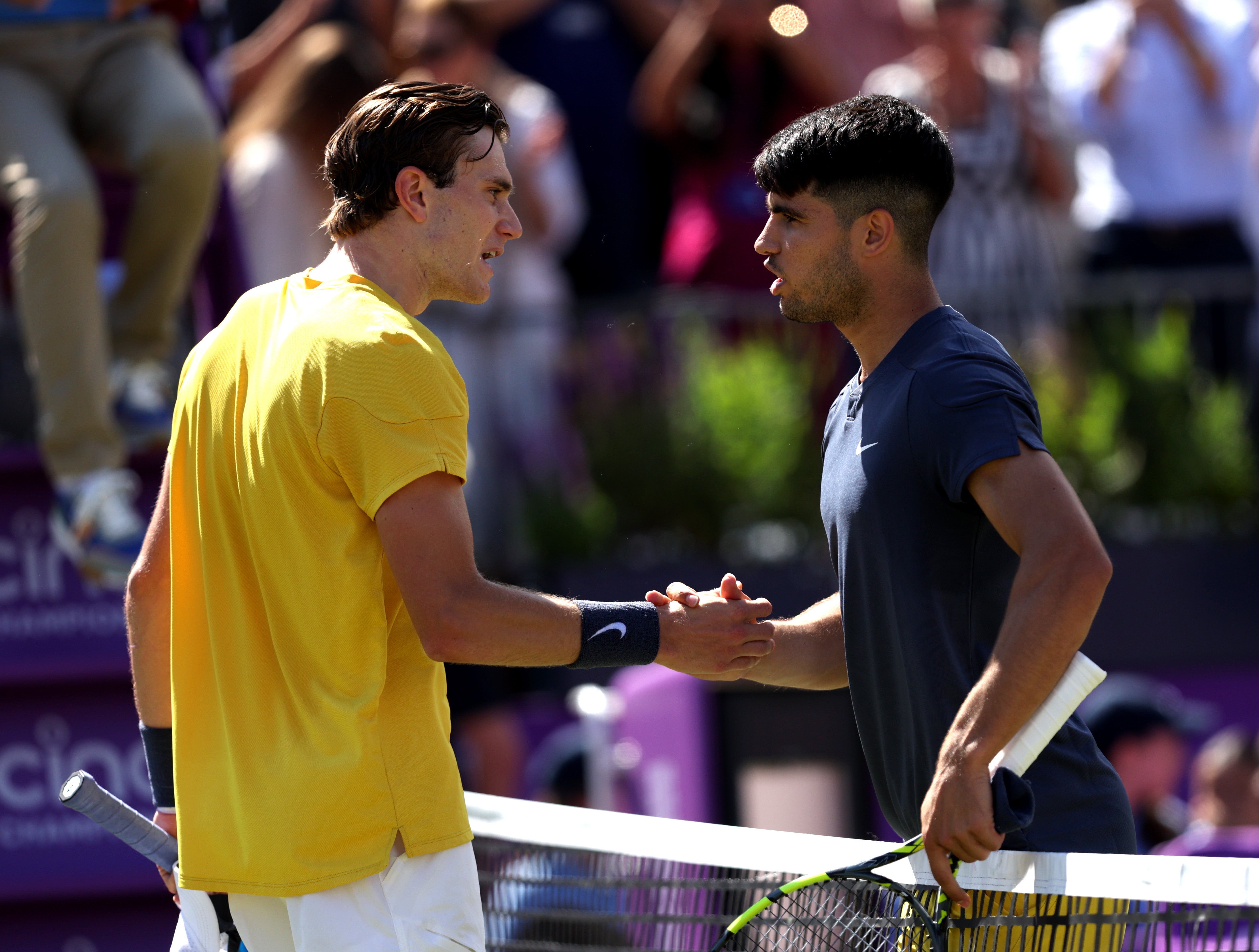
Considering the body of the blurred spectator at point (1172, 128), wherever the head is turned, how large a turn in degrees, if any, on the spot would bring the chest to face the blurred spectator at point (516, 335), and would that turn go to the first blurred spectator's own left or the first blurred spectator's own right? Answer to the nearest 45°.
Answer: approximately 45° to the first blurred spectator's own right

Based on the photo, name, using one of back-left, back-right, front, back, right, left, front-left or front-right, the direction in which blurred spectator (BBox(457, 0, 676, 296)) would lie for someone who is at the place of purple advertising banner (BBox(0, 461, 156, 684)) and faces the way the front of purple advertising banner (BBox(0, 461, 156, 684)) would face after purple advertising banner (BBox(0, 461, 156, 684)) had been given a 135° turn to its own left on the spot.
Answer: front

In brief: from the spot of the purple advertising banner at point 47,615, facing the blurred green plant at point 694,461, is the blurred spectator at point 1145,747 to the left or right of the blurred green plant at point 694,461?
right

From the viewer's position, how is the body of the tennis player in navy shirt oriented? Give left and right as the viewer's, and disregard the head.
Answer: facing to the left of the viewer

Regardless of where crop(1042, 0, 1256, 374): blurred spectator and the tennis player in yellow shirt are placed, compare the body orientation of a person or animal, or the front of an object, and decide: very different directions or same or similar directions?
very different directions

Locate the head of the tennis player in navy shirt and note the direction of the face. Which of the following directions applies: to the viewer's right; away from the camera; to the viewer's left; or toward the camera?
to the viewer's left

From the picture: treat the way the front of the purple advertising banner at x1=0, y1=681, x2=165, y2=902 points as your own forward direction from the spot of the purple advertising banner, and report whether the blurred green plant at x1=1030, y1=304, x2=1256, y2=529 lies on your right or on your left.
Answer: on your left
